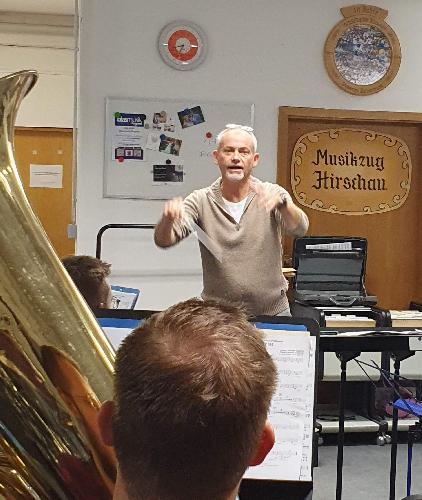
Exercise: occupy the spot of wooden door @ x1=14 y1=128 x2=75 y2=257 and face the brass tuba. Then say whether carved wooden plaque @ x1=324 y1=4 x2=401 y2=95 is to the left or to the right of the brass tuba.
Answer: left

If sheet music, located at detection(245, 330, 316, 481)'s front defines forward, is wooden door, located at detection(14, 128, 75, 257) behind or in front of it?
behind

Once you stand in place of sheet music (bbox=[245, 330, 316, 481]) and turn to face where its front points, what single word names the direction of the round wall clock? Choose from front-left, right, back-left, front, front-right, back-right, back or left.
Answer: back

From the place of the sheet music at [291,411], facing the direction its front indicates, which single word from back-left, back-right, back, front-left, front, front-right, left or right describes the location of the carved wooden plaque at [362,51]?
back

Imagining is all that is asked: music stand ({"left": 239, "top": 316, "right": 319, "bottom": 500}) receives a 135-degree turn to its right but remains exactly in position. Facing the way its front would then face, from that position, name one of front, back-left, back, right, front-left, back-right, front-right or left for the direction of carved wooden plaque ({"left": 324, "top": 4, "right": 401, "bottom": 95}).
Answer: front-right

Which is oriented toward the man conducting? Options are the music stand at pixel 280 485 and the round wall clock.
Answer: the round wall clock

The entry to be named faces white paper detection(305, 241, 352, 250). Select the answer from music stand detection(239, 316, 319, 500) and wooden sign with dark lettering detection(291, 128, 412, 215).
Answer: the wooden sign with dark lettering
